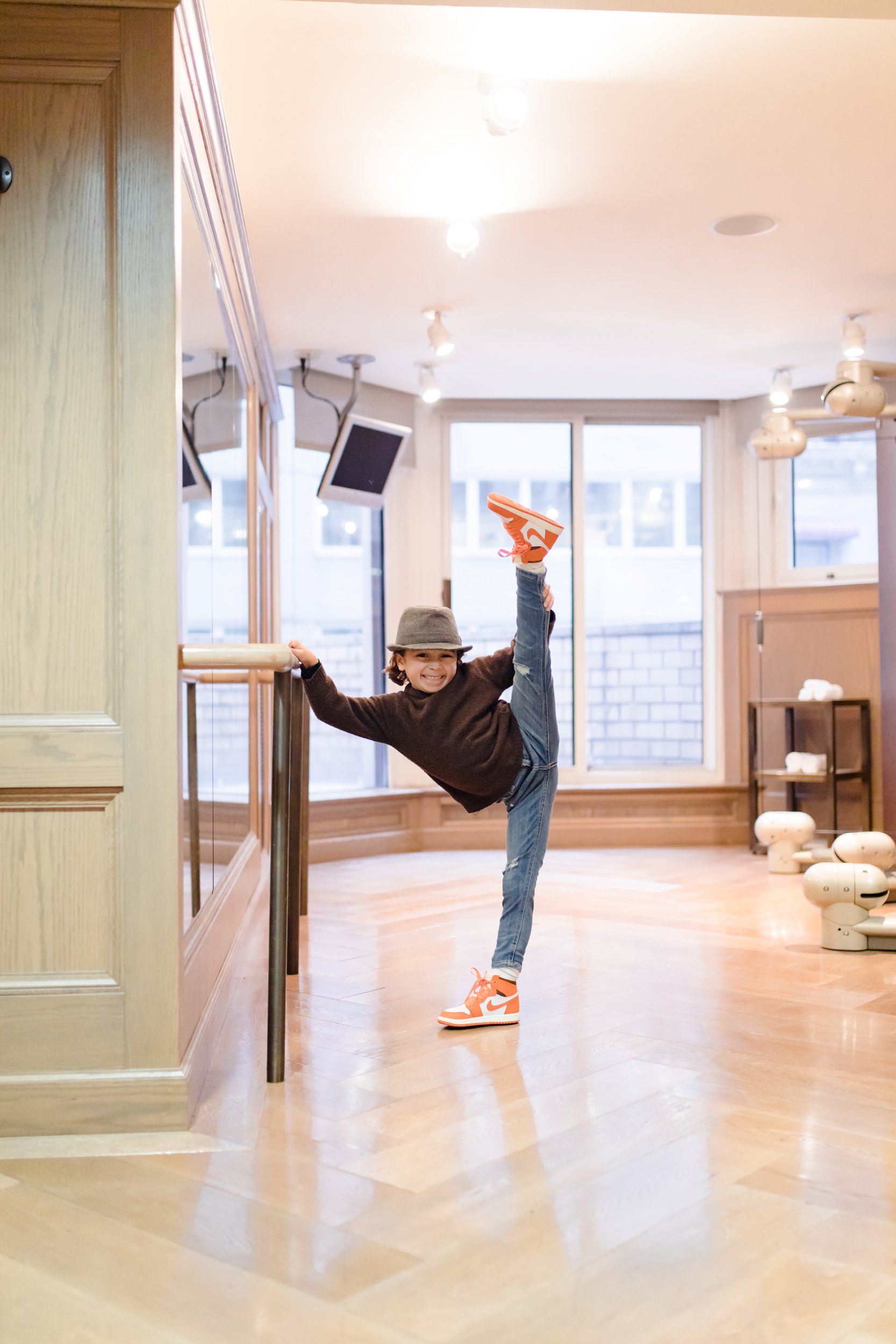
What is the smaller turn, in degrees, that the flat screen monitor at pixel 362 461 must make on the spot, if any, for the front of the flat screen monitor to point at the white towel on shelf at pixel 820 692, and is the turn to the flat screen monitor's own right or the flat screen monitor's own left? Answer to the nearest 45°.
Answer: approximately 45° to the flat screen monitor's own left

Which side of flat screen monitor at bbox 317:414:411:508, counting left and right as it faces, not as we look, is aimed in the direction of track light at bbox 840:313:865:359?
front

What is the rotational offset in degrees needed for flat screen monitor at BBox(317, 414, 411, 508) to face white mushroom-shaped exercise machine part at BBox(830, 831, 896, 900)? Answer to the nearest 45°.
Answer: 0° — it already faces it

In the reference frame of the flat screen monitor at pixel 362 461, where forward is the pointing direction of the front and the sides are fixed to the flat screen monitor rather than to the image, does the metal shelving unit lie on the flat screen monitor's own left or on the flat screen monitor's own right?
on the flat screen monitor's own left

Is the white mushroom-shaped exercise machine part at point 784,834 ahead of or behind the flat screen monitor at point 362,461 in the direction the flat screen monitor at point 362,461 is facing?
ahead

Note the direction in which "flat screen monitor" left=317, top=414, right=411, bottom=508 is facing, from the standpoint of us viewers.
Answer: facing the viewer and to the right of the viewer

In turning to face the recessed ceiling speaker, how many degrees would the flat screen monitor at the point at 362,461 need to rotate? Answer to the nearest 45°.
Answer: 0° — it already faces it

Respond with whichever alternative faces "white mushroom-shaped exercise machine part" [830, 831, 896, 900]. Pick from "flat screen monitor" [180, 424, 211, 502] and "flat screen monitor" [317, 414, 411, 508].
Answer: "flat screen monitor" [317, 414, 411, 508]
